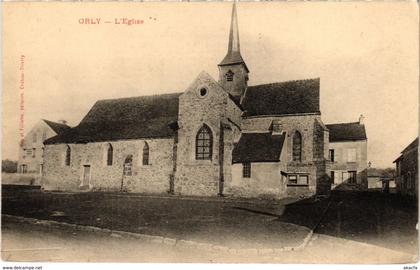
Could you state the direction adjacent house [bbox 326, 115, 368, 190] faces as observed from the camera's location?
facing the viewer

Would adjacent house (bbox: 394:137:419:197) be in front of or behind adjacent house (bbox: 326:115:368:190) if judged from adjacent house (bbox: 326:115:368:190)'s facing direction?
in front
